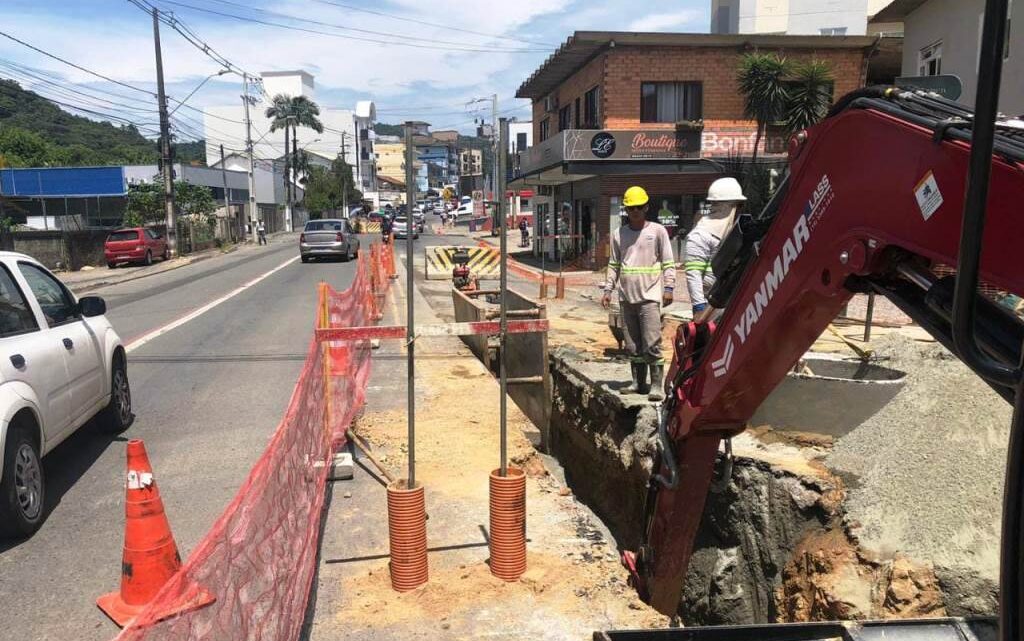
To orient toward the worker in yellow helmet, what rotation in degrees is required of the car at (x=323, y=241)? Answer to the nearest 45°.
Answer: approximately 180°

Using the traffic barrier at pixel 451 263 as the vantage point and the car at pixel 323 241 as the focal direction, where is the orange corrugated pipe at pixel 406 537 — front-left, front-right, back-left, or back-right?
back-left

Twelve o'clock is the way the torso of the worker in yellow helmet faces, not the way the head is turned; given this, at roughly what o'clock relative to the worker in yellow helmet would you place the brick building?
The brick building is roughly at 6 o'clock from the worker in yellow helmet.

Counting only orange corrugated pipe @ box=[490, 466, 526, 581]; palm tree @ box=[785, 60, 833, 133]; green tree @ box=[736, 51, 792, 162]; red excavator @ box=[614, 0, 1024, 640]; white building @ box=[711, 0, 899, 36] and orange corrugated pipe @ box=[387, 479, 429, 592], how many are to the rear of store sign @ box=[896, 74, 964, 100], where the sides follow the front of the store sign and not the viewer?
3

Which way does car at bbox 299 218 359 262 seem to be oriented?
away from the camera

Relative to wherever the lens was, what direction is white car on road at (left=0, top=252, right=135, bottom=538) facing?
facing away from the viewer and to the right of the viewer
